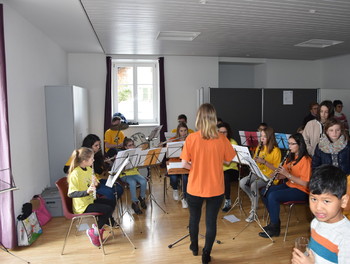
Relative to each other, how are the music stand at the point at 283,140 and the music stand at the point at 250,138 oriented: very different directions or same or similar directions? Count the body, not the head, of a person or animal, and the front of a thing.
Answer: same or similar directions

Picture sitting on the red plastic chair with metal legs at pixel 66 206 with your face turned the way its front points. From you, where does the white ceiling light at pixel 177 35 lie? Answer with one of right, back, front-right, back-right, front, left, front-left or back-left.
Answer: front-left

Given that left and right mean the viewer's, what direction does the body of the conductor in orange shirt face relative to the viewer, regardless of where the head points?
facing away from the viewer

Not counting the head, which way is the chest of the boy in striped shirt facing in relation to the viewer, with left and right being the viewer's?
facing the viewer and to the left of the viewer

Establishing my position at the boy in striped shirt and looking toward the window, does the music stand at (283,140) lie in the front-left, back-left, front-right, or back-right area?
front-right

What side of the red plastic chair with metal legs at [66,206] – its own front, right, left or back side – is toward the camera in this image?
right

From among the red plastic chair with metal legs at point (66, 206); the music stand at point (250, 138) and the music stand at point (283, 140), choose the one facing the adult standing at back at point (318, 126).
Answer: the red plastic chair with metal legs

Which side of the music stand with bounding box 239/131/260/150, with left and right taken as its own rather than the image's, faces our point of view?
back

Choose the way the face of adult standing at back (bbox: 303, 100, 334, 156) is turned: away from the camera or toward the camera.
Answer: toward the camera

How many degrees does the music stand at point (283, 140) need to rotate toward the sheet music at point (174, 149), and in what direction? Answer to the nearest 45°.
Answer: approximately 135° to its left

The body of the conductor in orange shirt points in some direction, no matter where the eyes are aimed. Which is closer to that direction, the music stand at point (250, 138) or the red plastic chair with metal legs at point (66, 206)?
the music stand
